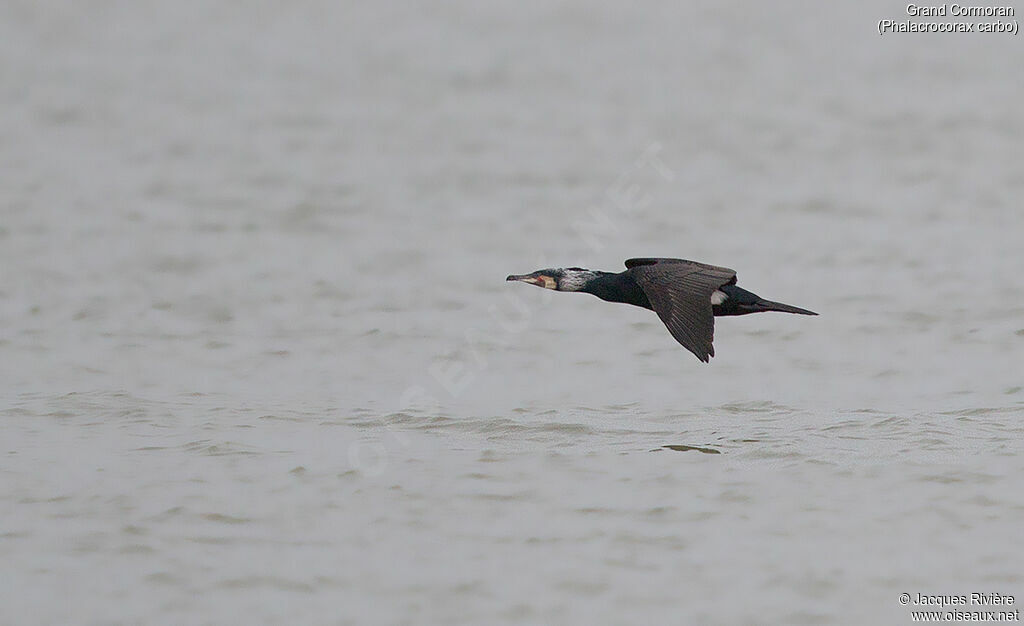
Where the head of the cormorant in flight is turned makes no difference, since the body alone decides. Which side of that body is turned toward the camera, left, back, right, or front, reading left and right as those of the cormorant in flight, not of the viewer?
left
